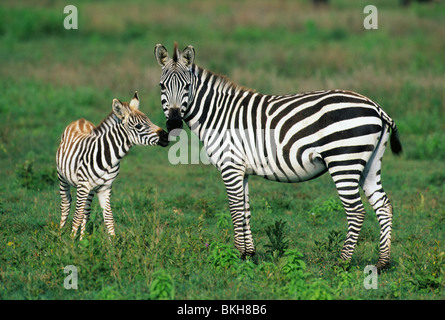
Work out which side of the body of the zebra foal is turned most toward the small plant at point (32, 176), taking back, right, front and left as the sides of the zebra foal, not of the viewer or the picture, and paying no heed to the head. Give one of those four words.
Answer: back

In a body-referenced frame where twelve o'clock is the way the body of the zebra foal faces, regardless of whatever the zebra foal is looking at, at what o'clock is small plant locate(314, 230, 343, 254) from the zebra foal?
The small plant is roughly at 11 o'clock from the zebra foal.

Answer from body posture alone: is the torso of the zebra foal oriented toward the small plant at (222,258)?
yes

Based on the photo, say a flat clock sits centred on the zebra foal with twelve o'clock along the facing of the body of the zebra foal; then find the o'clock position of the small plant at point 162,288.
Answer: The small plant is roughly at 1 o'clock from the zebra foal.

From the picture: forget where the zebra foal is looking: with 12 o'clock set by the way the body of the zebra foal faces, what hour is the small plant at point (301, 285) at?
The small plant is roughly at 12 o'clock from the zebra foal.

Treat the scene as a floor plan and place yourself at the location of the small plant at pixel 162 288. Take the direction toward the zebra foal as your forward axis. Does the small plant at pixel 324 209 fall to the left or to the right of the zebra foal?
right

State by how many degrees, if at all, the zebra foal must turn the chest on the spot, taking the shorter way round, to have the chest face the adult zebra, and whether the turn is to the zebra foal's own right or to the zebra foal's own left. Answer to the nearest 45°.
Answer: approximately 45° to the zebra foal's own left

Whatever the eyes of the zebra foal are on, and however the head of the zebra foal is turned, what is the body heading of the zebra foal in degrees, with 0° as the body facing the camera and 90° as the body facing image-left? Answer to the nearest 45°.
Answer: approximately 315°
